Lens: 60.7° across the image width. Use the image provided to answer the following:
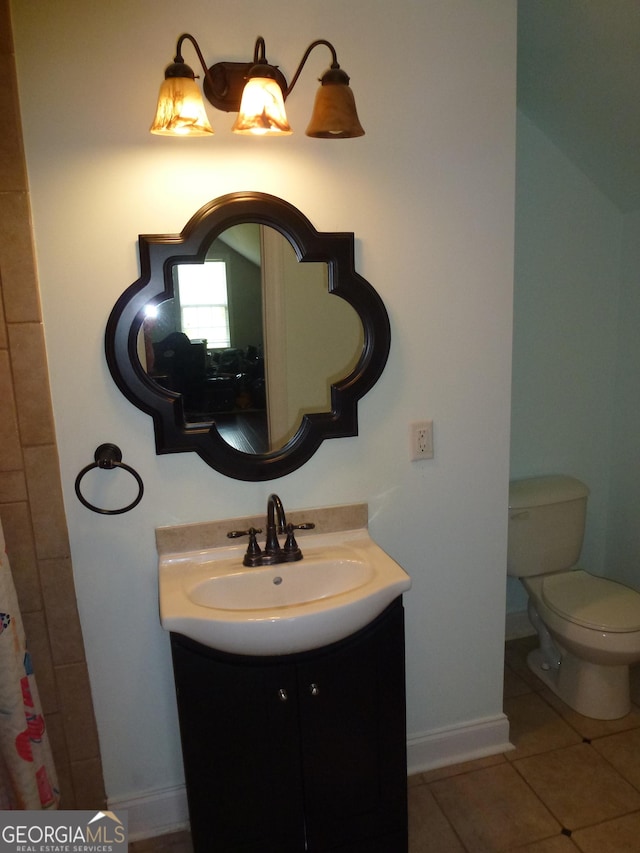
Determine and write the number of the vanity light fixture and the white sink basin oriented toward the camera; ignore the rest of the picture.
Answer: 2

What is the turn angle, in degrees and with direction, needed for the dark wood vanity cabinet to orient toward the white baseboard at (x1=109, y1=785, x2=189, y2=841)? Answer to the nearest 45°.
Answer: approximately 135° to its right

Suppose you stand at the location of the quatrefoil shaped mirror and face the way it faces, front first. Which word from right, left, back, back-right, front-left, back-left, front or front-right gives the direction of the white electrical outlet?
left

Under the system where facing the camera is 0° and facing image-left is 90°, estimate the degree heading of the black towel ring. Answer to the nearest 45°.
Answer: approximately 0°
